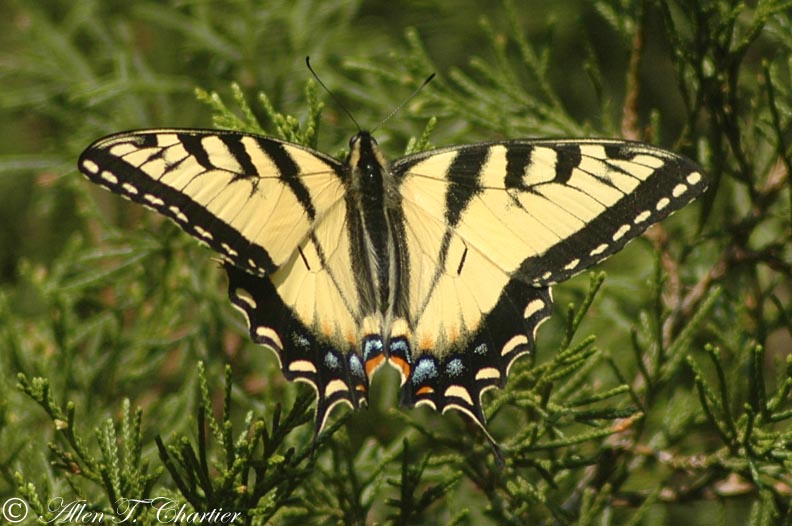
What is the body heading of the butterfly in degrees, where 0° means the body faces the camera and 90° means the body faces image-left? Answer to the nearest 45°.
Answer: approximately 180°
